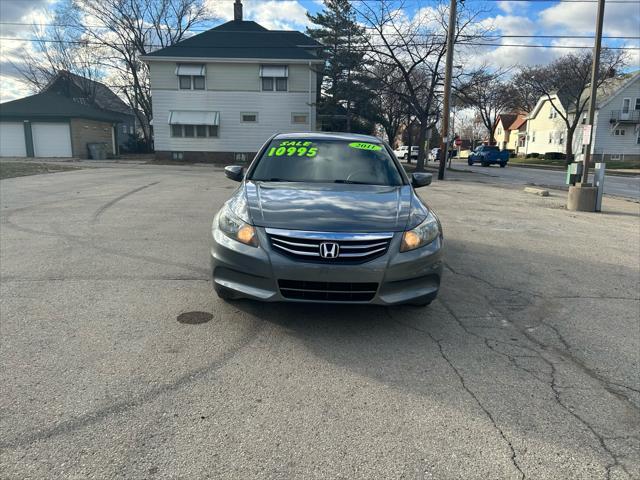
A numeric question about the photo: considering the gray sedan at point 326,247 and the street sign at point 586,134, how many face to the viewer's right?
0

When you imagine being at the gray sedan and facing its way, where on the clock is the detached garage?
The detached garage is roughly at 5 o'clock from the gray sedan.

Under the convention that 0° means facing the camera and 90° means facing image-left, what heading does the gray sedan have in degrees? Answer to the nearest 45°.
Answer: approximately 0°

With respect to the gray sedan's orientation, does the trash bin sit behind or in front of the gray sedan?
behind

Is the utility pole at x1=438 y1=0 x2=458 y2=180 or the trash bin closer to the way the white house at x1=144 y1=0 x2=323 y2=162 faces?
the utility pole

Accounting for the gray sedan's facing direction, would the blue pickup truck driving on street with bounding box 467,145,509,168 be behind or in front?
behind
